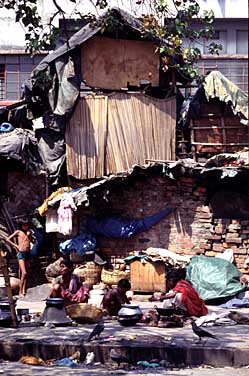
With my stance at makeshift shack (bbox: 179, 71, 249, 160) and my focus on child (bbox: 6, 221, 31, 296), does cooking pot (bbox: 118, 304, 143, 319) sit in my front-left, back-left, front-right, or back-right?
front-left

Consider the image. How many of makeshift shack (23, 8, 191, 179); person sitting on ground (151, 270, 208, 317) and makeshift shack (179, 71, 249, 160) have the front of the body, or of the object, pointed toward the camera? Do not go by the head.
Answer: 2

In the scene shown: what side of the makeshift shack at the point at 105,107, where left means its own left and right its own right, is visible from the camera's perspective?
front

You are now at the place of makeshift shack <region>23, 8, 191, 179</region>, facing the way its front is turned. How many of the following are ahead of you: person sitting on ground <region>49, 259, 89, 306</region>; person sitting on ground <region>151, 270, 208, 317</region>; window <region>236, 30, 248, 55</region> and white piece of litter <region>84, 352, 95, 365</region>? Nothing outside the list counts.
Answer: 3

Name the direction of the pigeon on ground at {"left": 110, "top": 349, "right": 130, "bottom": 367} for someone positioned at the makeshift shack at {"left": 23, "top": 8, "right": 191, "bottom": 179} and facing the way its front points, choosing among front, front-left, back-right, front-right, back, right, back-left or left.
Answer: front

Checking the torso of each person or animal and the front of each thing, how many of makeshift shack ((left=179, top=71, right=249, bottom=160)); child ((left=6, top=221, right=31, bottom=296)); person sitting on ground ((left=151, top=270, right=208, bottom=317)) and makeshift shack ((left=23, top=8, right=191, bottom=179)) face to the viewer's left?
1

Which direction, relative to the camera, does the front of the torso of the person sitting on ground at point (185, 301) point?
to the viewer's left

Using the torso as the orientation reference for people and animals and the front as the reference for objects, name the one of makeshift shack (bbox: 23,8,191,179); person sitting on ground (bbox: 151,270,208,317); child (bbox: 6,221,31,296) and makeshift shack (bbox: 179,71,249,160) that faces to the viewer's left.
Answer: the person sitting on ground

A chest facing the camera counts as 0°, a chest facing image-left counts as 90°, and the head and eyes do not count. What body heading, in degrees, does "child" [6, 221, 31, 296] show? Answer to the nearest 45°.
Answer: approximately 315°

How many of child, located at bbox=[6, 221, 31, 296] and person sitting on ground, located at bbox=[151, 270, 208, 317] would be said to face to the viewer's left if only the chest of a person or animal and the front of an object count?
1

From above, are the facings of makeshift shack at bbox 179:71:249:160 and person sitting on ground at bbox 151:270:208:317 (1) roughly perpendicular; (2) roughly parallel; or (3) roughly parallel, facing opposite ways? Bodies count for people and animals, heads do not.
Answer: roughly perpendicular

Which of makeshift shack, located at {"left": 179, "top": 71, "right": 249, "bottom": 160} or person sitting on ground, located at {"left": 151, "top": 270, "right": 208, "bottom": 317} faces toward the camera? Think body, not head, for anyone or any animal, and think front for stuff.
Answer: the makeshift shack

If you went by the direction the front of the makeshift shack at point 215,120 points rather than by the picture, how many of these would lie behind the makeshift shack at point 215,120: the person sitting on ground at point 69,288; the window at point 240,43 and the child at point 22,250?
1

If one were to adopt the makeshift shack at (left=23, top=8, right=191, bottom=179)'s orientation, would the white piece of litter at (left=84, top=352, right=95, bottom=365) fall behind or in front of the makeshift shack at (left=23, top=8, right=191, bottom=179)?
in front

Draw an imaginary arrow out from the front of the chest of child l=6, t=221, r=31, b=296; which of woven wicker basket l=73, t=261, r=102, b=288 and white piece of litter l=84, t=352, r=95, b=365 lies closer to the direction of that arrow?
the white piece of litter
